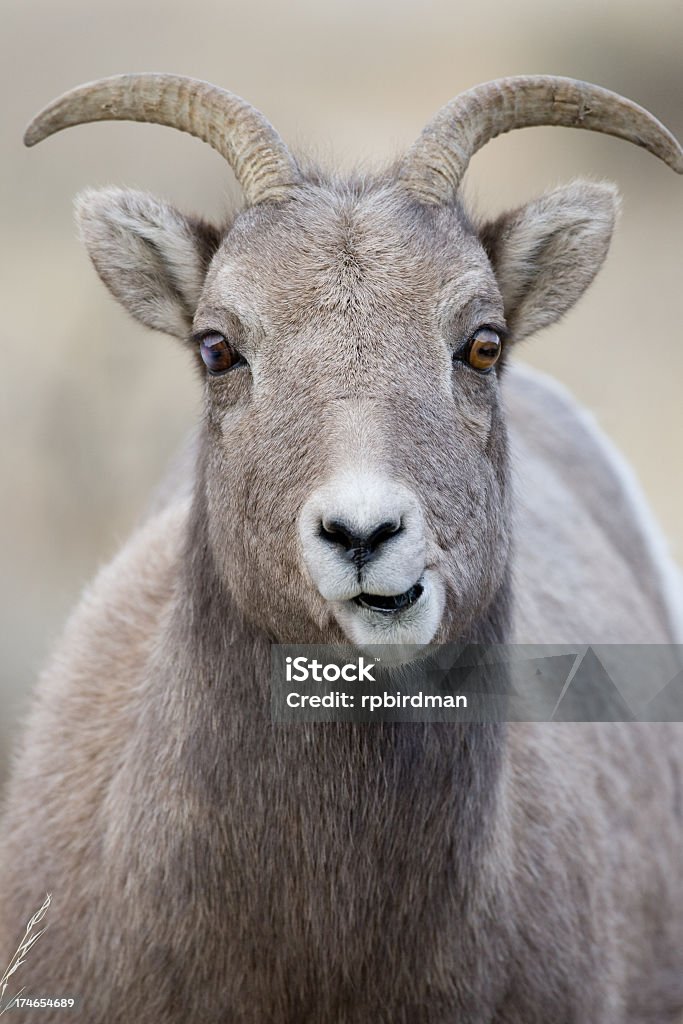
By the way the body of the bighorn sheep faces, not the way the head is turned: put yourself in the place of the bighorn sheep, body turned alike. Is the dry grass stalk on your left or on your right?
on your right

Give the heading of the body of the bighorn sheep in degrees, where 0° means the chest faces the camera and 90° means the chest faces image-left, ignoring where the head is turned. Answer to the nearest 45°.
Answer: approximately 0°
